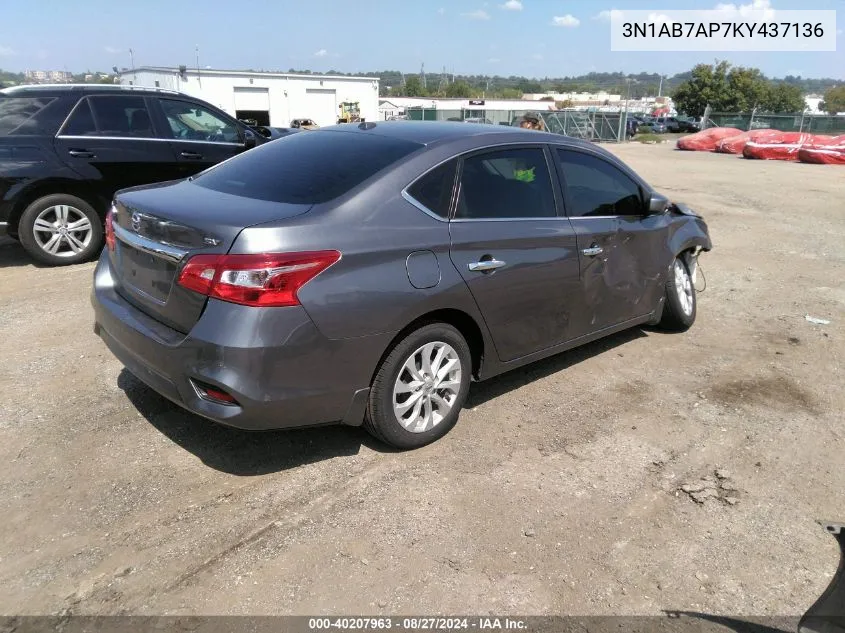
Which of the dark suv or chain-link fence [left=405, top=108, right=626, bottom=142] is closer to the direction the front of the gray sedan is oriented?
the chain-link fence

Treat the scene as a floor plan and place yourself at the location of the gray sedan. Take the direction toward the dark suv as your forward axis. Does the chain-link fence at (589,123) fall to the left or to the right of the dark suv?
right

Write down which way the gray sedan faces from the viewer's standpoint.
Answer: facing away from the viewer and to the right of the viewer

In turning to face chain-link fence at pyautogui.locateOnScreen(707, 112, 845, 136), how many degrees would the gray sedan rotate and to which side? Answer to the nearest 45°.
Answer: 0° — it already faces it

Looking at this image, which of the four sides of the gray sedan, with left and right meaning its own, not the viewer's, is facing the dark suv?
left

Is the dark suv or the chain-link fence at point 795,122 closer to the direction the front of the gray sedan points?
the chain-link fence

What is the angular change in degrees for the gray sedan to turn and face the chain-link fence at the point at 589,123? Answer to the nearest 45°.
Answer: approximately 45° to its left
